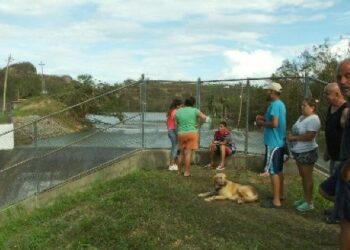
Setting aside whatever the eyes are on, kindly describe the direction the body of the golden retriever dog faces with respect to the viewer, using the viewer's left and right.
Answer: facing to the left of the viewer

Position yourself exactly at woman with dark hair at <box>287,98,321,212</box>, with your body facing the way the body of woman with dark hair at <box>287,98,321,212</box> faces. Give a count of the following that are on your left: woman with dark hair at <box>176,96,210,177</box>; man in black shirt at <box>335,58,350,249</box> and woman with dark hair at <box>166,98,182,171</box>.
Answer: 1

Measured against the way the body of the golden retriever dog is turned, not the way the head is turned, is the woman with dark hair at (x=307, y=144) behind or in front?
behind

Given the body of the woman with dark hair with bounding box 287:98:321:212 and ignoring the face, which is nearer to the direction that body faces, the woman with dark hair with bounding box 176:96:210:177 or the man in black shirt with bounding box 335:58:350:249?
the woman with dark hair

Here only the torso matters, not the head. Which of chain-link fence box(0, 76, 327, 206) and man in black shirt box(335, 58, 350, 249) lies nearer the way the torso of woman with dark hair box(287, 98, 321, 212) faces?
the chain-link fence

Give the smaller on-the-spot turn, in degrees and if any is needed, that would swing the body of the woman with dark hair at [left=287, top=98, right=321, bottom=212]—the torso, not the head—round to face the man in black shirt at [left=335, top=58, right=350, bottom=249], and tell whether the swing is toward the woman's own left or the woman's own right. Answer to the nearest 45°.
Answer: approximately 90° to the woman's own left
